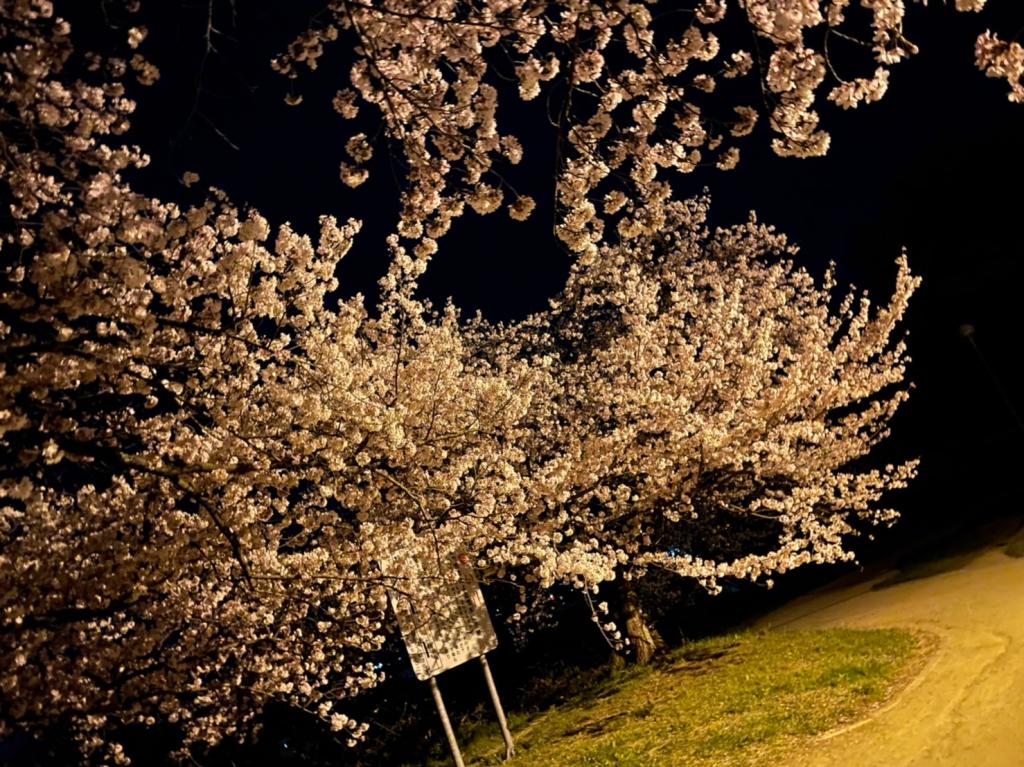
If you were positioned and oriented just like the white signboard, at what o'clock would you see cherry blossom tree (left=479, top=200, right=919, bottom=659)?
The cherry blossom tree is roughly at 8 o'clock from the white signboard.

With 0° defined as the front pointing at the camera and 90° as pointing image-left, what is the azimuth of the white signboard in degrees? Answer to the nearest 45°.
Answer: approximately 0°
